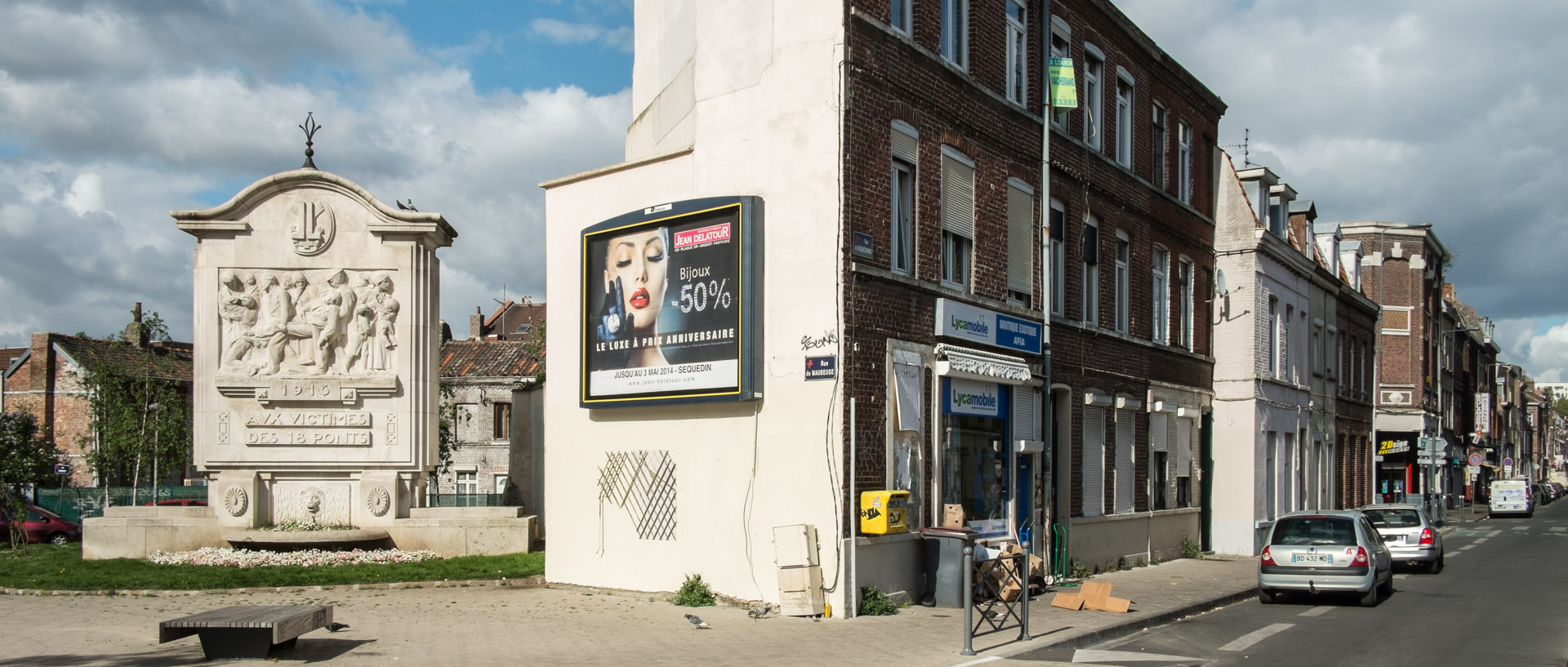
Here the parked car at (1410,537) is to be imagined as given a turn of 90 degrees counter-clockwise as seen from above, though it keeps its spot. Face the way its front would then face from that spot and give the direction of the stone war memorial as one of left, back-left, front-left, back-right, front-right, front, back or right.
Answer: front-left

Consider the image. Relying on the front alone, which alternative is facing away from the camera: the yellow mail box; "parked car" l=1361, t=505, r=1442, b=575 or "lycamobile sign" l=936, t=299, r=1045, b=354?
the parked car

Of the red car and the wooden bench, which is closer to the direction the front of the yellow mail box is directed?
the wooden bench

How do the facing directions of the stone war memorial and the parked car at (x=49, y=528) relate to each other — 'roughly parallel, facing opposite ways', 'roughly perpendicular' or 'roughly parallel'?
roughly perpendicular

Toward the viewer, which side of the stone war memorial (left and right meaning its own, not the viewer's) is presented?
front

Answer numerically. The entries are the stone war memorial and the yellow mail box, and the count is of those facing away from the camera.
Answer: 0

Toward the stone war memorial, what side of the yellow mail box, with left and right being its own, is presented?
back

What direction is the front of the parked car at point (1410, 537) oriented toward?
away from the camera

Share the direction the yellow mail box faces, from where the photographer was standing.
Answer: facing the viewer and to the right of the viewer

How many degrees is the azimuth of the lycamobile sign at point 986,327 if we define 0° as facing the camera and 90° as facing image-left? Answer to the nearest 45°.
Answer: approximately 315°
